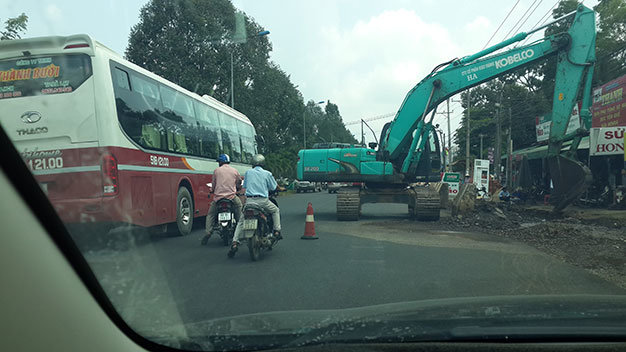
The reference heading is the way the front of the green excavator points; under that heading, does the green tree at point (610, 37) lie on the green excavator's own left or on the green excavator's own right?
on the green excavator's own left

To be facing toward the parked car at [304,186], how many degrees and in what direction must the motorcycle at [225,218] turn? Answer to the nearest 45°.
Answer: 0° — it already faces it

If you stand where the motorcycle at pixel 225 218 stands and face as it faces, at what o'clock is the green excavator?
The green excavator is roughly at 2 o'clock from the motorcycle.

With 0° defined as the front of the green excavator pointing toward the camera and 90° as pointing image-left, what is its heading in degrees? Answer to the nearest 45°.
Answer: approximately 270°

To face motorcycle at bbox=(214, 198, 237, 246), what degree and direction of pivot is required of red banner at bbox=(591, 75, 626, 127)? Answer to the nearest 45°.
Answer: approximately 45° to its left

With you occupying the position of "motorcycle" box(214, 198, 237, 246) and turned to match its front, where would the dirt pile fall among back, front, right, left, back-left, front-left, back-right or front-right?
right

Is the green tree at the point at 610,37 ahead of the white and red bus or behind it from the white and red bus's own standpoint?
ahead

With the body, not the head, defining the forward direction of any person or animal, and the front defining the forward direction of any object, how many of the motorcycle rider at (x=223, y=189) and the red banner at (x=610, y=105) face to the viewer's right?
0

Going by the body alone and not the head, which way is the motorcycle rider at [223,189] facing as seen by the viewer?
away from the camera

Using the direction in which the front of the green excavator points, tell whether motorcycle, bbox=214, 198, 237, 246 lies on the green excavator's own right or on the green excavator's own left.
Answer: on the green excavator's own right

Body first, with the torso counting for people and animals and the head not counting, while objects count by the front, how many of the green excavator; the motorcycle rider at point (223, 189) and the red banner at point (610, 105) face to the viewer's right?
1

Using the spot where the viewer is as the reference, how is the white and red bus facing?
facing away from the viewer and to the right of the viewer

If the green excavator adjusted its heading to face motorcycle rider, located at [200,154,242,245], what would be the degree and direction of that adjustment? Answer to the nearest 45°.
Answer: approximately 135° to its right

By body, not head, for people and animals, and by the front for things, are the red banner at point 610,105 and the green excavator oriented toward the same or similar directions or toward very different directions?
very different directions

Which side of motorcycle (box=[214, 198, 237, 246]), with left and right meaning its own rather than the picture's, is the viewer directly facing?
back
